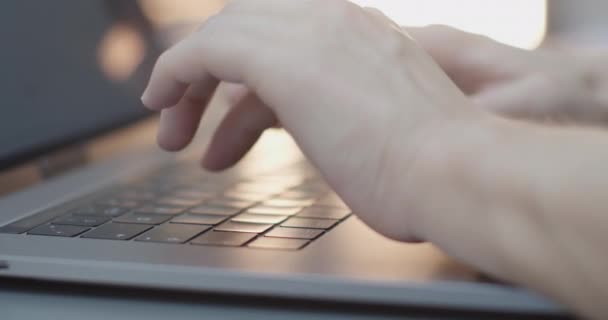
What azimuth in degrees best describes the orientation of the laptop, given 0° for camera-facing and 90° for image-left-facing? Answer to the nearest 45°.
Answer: approximately 315°
